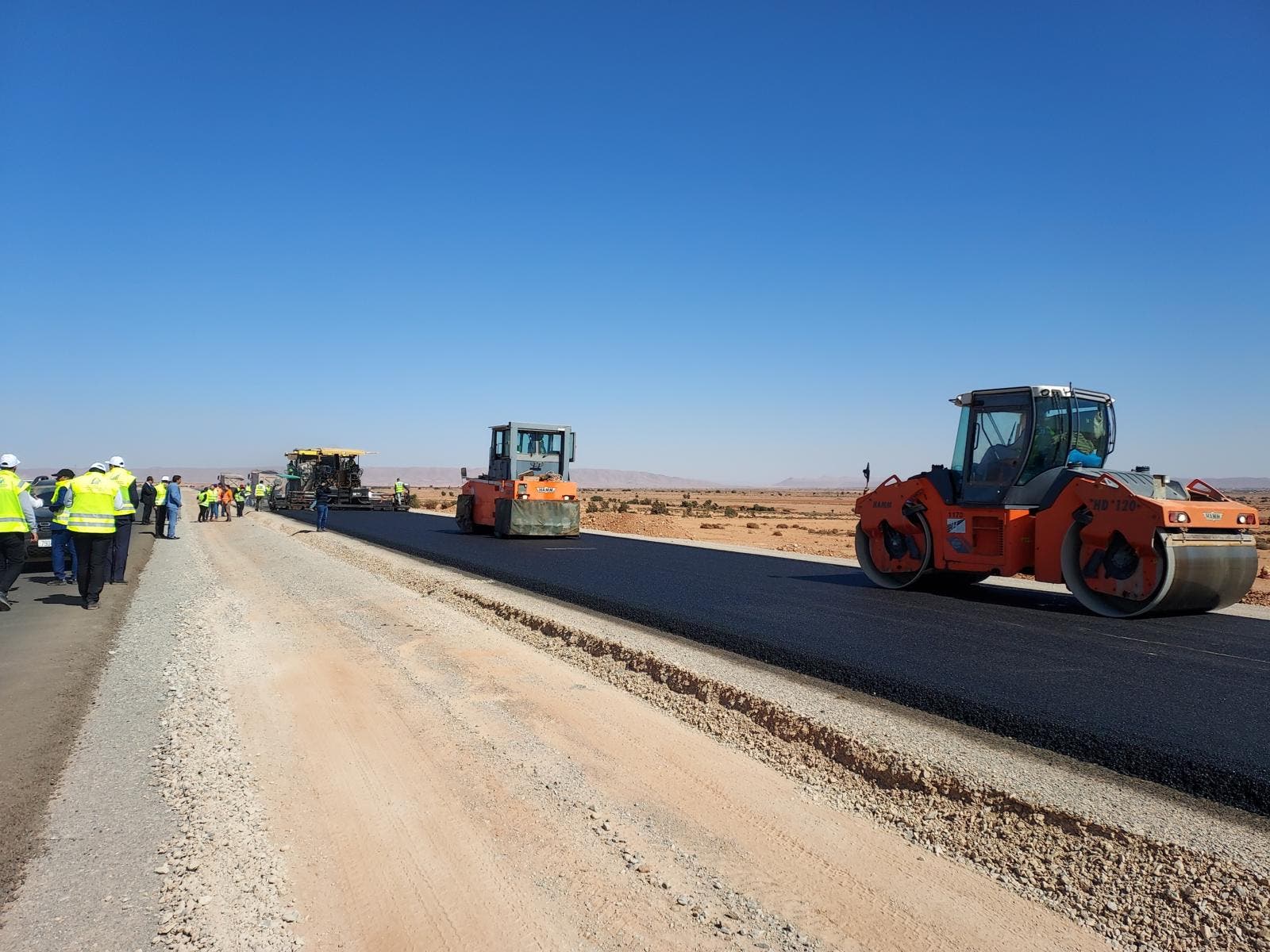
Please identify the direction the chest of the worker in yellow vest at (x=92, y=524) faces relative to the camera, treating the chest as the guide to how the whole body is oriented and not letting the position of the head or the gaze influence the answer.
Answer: away from the camera

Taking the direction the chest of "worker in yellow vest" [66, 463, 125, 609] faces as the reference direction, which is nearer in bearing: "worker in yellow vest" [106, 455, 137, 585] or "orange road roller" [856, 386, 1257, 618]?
the worker in yellow vest

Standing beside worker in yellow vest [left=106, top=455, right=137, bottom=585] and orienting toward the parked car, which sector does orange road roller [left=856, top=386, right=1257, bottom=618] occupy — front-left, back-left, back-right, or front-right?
back-right

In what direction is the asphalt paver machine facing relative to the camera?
away from the camera

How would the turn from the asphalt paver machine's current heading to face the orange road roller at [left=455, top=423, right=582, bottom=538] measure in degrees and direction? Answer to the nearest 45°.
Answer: approximately 180°

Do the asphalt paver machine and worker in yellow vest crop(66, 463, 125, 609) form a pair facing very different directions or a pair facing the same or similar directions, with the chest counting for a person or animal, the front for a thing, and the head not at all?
same or similar directions

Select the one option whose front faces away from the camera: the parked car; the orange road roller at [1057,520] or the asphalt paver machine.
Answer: the asphalt paver machine

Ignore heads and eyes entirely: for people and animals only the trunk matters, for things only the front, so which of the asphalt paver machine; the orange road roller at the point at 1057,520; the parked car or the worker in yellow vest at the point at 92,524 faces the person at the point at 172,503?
the worker in yellow vest

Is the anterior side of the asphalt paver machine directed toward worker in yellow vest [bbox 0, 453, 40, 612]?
no

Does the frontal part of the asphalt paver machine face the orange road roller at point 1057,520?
no
